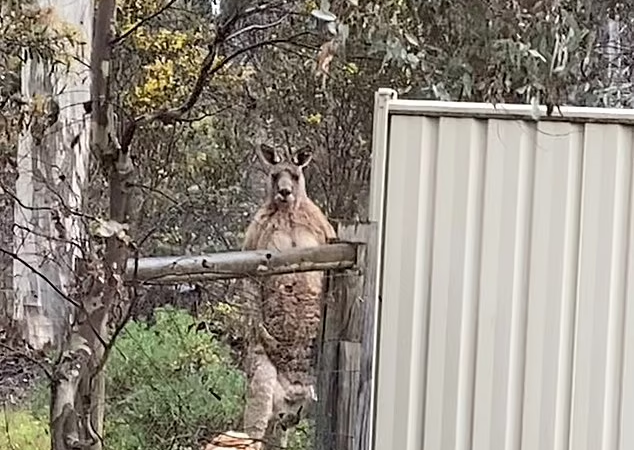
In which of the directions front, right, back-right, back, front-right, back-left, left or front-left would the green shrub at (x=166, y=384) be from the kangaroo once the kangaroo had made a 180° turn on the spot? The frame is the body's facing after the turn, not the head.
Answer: front-left

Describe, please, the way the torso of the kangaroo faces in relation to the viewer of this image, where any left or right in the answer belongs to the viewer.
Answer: facing the viewer

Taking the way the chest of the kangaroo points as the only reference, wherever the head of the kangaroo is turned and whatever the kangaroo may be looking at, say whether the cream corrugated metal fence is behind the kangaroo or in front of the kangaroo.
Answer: in front

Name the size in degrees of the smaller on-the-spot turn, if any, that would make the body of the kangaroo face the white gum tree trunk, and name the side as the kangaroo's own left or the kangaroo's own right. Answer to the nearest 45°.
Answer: approximately 135° to the kangaroo's own right
